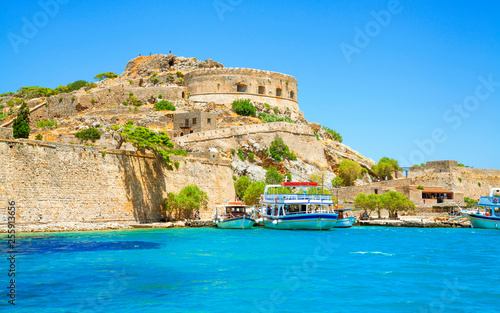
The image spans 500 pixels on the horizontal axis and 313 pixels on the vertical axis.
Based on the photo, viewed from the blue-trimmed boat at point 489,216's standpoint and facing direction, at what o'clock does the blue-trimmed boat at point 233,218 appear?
the blue-trimmed boat at point 233,218 is roughly at 11 o'clock from the blue-trimmed boat at point 489,216.

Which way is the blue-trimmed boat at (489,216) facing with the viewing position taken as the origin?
facing to the left of the viewer

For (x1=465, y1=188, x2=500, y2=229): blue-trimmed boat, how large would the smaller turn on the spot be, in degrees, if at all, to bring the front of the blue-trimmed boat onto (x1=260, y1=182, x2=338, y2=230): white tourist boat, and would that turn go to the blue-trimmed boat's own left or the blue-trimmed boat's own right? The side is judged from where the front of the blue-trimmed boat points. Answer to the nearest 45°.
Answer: approximately 45° to the blue-trimmed boat's own left

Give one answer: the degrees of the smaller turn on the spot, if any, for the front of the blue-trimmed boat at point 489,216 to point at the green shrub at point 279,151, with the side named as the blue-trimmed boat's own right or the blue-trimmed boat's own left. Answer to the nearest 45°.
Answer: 0° — it already faces it

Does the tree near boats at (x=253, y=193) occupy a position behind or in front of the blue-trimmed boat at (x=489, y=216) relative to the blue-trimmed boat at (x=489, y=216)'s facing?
in front

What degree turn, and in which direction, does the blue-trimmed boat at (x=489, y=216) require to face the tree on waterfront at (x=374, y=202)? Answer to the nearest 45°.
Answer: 0° — it already faces it

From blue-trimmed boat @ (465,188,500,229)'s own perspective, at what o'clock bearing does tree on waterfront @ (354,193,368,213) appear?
The tree on waterfront is roughly at 12 o'clock from the blue-trimmed boat.

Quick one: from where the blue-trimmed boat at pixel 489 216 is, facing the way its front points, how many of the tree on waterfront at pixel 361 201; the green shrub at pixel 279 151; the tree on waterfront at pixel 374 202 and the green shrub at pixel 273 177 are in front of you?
4

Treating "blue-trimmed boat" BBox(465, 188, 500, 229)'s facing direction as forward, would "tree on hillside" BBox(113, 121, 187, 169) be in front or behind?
in front

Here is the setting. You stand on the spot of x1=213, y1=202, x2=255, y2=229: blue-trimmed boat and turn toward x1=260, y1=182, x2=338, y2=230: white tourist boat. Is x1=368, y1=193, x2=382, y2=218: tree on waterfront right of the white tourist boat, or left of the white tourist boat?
left
